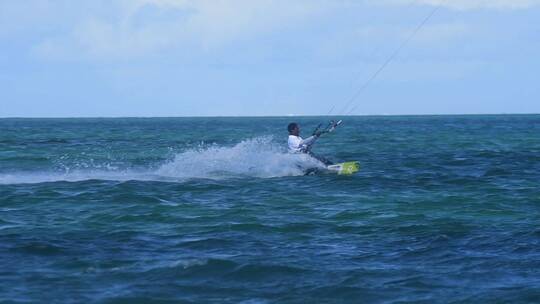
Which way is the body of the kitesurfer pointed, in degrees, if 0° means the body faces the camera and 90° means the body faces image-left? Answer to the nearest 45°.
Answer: approximately 270°

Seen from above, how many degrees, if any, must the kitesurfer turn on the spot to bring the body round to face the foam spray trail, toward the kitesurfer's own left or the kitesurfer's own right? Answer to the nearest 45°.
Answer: approximately 135° to the kitesurfer's own left
